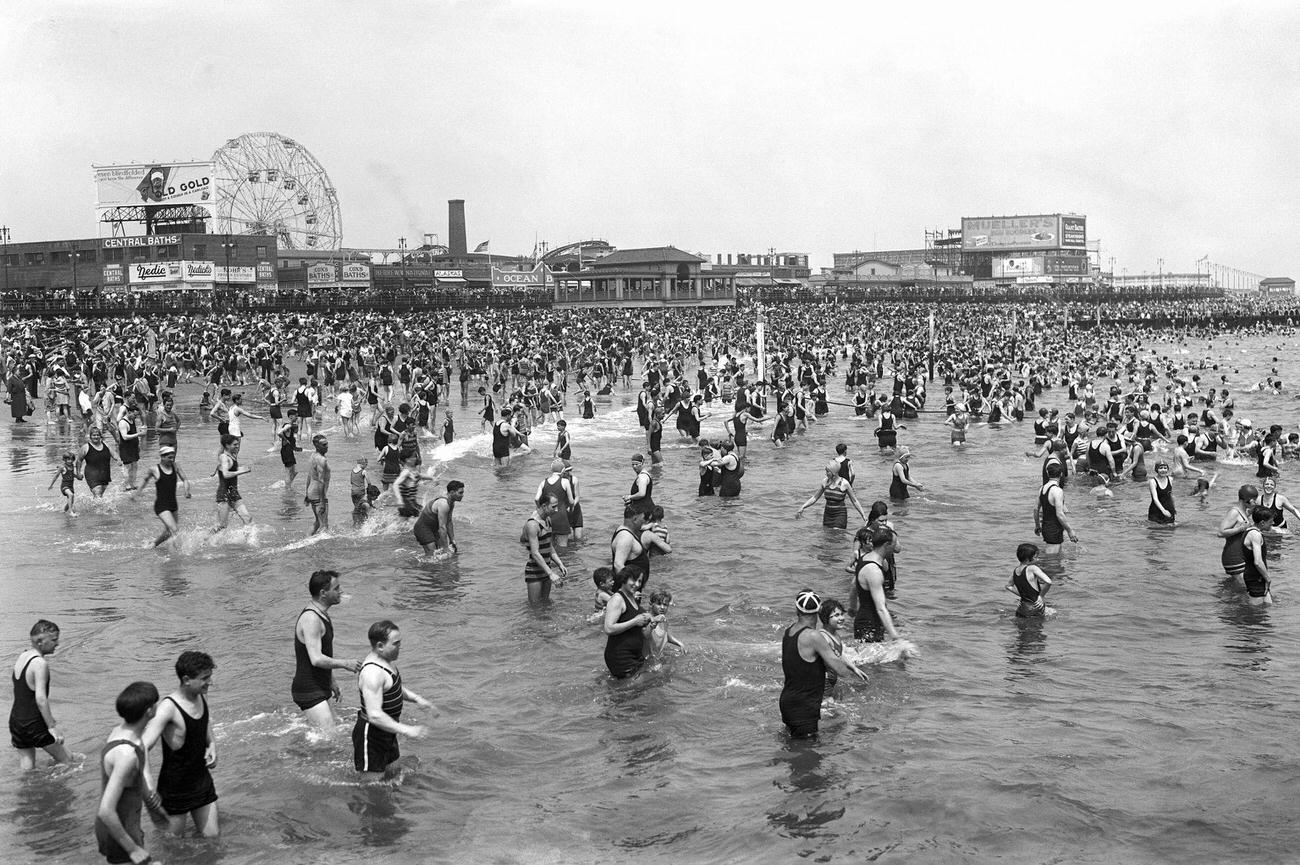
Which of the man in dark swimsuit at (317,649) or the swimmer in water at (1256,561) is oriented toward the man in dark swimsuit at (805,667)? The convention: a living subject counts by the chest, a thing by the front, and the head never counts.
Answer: the man in dark swimsuit at (317,649)

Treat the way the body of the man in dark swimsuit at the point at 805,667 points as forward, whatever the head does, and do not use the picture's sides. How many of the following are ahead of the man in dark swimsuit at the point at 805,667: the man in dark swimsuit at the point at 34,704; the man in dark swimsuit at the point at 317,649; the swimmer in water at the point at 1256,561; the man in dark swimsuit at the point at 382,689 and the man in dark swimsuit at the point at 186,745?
1

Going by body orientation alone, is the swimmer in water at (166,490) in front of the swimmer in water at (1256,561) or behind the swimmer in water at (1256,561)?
behind

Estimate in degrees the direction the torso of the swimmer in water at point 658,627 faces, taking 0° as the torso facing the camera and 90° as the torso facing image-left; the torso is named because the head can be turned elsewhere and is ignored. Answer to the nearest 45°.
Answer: approximately 315°

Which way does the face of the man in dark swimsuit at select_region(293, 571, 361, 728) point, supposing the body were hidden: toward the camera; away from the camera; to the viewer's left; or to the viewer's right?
to the viewer's right

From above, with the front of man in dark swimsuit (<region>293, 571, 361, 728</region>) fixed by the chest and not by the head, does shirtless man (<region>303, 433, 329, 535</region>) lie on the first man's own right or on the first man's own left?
on the first man's own left
